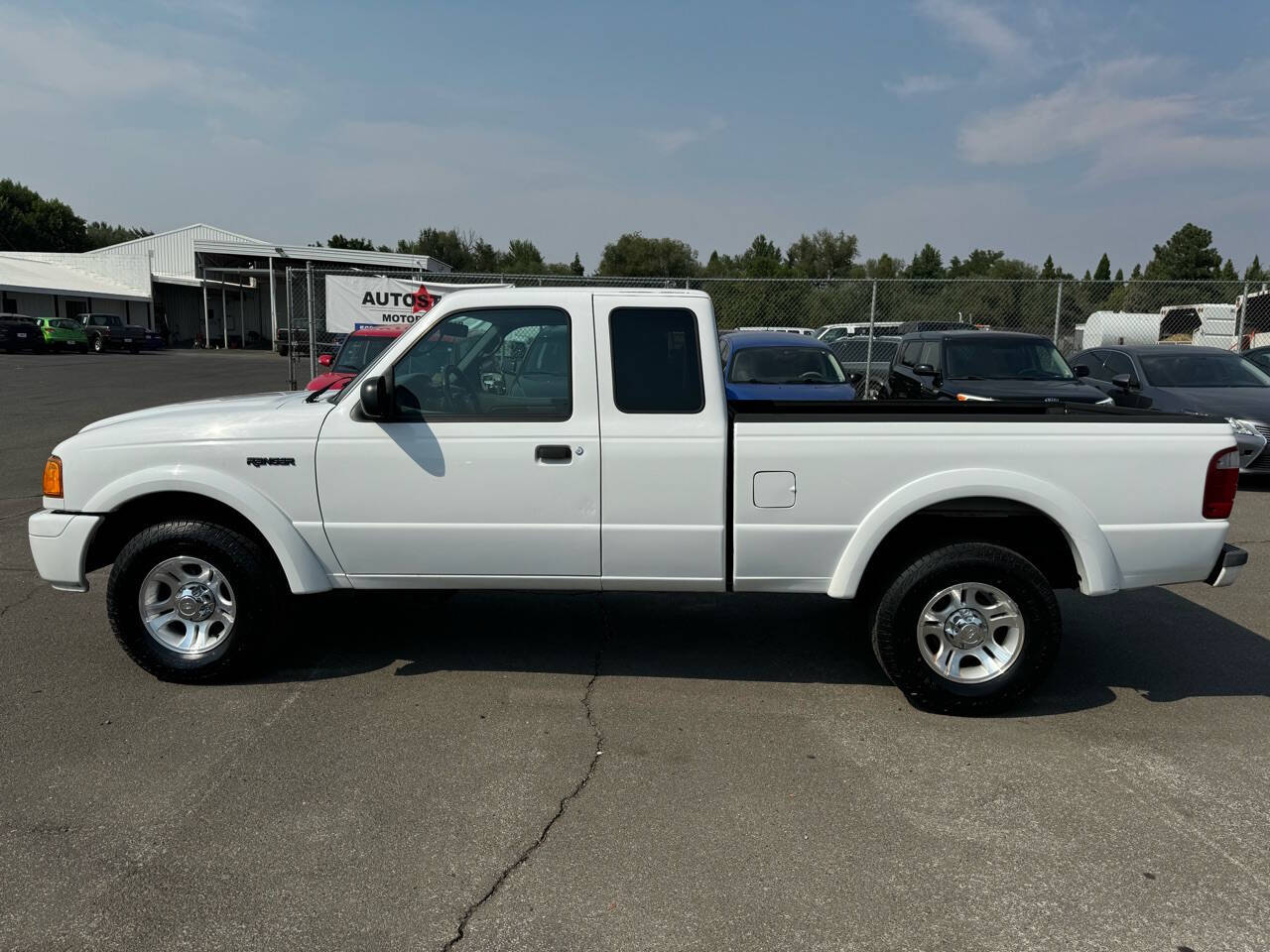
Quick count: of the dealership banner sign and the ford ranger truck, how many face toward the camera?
1

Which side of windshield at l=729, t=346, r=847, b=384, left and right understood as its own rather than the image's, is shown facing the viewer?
front

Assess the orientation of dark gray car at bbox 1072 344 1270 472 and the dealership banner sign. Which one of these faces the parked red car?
the dealership banner sign

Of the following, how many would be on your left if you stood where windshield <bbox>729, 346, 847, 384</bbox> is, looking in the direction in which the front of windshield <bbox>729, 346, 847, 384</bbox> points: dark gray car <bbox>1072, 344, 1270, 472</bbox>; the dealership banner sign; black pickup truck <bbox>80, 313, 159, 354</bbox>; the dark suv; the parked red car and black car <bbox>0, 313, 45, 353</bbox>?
2

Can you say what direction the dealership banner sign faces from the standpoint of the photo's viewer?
facing the viewer

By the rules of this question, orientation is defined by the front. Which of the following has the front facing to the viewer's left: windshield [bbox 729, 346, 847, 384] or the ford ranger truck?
the ford ranger truck

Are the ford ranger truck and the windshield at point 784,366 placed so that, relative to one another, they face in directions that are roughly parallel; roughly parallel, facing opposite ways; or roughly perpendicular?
roughly perpendicular

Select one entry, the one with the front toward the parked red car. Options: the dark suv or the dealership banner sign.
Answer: the dealership banner sign

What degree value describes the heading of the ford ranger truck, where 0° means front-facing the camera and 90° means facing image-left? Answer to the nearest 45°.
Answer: approximately 90°

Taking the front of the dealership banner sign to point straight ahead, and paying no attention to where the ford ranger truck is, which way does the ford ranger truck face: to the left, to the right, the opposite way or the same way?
to the right

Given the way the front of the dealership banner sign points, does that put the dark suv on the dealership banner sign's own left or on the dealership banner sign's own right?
on the dealership banner sign's own left

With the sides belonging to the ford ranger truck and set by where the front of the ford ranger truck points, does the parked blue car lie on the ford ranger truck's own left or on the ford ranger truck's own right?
on the ford ranger truck's own right

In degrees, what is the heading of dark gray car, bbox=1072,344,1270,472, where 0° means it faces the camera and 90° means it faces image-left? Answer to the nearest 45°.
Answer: approximately 315°

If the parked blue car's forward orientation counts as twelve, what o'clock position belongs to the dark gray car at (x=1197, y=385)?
The dark gray car is roughly at 9 o'clock from the parked blue car.

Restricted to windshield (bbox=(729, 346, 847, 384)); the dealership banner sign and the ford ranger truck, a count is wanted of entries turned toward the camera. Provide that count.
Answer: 2
